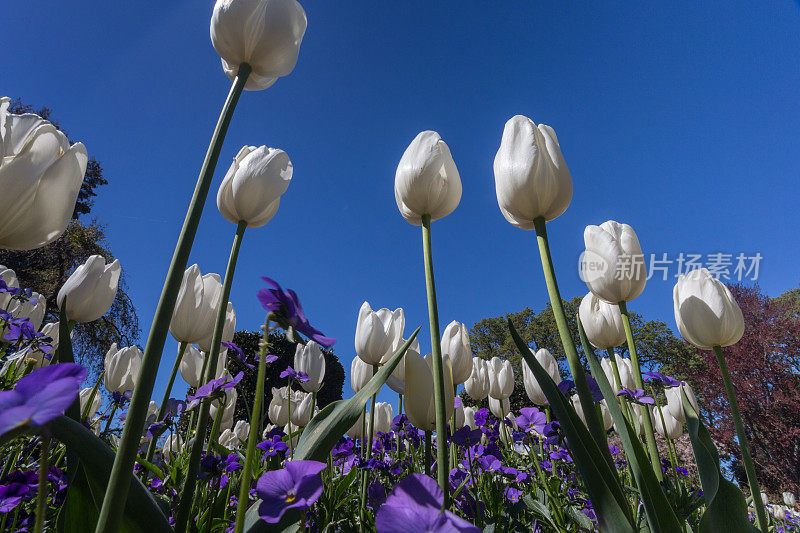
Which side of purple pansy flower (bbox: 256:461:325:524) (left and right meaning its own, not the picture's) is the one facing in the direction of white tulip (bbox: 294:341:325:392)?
back

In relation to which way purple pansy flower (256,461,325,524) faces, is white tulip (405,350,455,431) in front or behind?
behind

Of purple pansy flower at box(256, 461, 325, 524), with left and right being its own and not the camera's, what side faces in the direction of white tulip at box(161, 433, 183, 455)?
back

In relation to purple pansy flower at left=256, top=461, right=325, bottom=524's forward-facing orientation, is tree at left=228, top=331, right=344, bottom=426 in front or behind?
behind

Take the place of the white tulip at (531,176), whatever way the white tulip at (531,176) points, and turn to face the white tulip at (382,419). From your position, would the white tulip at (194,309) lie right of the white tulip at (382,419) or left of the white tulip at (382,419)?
left

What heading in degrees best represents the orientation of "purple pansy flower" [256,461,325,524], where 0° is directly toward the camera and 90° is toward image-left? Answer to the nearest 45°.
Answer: approximately 0°

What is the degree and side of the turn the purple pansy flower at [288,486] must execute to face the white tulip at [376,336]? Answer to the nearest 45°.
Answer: approximately 180°
